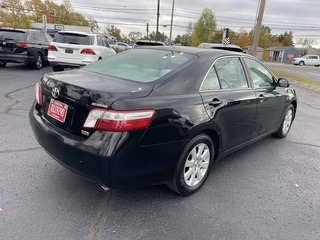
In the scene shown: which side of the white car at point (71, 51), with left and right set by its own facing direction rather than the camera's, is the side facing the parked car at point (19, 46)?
left

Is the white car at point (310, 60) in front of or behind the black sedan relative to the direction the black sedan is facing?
in front

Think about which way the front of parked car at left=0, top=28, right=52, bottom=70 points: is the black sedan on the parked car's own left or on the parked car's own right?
on the parked car's own right

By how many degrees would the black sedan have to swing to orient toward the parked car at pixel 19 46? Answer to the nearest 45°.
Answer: approximately 90° to its left

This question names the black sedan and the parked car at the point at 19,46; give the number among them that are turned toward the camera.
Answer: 0

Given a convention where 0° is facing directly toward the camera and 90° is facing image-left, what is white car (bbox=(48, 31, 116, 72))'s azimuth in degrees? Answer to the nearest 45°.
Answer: approximately 225°

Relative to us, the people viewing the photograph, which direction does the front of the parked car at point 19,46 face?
facing away from the viewer and to the right of the viewer

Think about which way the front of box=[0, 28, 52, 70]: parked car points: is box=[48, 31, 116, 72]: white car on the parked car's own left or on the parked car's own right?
on the parked car's own right

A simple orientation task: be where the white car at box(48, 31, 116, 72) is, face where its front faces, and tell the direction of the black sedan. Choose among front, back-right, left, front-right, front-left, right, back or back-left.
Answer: back-right

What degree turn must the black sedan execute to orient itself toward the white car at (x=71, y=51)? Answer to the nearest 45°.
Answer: approximately 90° to its left

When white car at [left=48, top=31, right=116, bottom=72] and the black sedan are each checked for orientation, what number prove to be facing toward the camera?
0

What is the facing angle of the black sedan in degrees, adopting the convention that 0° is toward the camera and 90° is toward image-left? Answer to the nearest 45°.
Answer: approximately 225°

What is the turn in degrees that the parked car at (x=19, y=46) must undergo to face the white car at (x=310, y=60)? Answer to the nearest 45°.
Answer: approximately 45° to its right
